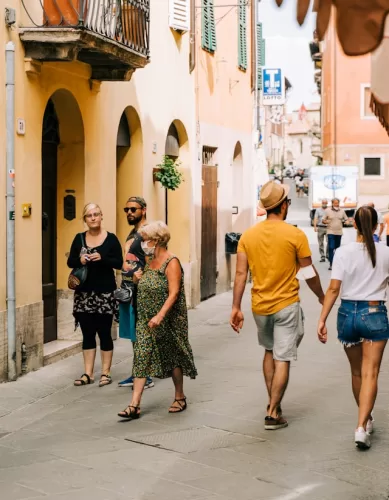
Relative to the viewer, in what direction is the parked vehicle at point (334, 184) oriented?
away from the camera

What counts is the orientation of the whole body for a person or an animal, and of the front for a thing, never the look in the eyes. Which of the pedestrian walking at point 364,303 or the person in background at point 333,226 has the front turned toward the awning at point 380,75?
the person in background

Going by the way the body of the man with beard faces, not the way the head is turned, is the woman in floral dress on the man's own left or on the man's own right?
on the man's own left

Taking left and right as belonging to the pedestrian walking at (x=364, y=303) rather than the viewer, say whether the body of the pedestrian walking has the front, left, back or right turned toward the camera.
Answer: back

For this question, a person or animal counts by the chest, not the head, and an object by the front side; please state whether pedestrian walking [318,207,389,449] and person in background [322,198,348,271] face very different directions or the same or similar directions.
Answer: very different directions

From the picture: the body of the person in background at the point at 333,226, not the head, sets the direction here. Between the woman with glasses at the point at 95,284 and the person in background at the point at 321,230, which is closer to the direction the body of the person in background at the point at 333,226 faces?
the woman with glasses

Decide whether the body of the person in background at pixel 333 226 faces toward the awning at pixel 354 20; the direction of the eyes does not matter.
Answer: yes

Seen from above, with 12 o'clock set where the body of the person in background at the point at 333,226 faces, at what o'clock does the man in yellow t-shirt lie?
The man in yellow t-shirt is roughly at 12 o'clock from the person in background.

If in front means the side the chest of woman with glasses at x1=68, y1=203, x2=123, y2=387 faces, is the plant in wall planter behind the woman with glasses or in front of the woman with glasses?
behind
